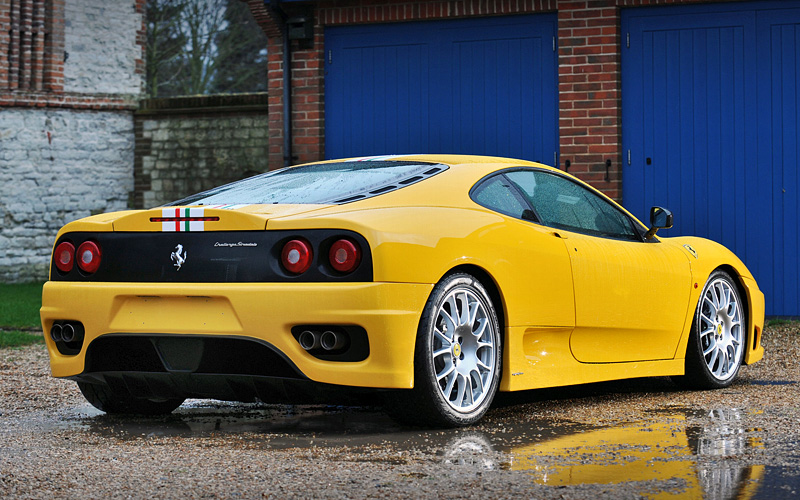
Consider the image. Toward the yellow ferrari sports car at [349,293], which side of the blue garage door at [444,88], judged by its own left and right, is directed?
front

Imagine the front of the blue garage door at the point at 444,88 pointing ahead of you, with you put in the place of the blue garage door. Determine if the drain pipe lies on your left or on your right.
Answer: on your right

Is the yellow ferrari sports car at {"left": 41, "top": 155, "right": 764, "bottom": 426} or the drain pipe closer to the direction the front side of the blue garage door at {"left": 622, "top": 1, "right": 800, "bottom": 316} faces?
the yellow ferrari sports car

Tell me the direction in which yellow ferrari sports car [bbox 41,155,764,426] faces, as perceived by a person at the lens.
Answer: facing away from the viewer and to the right of the viewer

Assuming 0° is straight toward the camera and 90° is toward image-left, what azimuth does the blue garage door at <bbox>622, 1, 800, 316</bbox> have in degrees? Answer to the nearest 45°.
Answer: approximately 0°

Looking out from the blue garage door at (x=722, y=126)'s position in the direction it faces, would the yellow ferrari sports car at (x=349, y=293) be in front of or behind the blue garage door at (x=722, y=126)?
in front

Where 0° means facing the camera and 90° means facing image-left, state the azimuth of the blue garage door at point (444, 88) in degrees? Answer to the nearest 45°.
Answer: approximately 0°

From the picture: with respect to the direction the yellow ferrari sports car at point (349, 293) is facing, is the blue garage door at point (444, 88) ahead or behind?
ahead

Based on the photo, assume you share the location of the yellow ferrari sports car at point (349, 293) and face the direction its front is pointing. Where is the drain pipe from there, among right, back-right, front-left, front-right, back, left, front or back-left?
front-left

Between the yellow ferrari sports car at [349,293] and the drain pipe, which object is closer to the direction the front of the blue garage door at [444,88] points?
the yellow ferrari sports car
